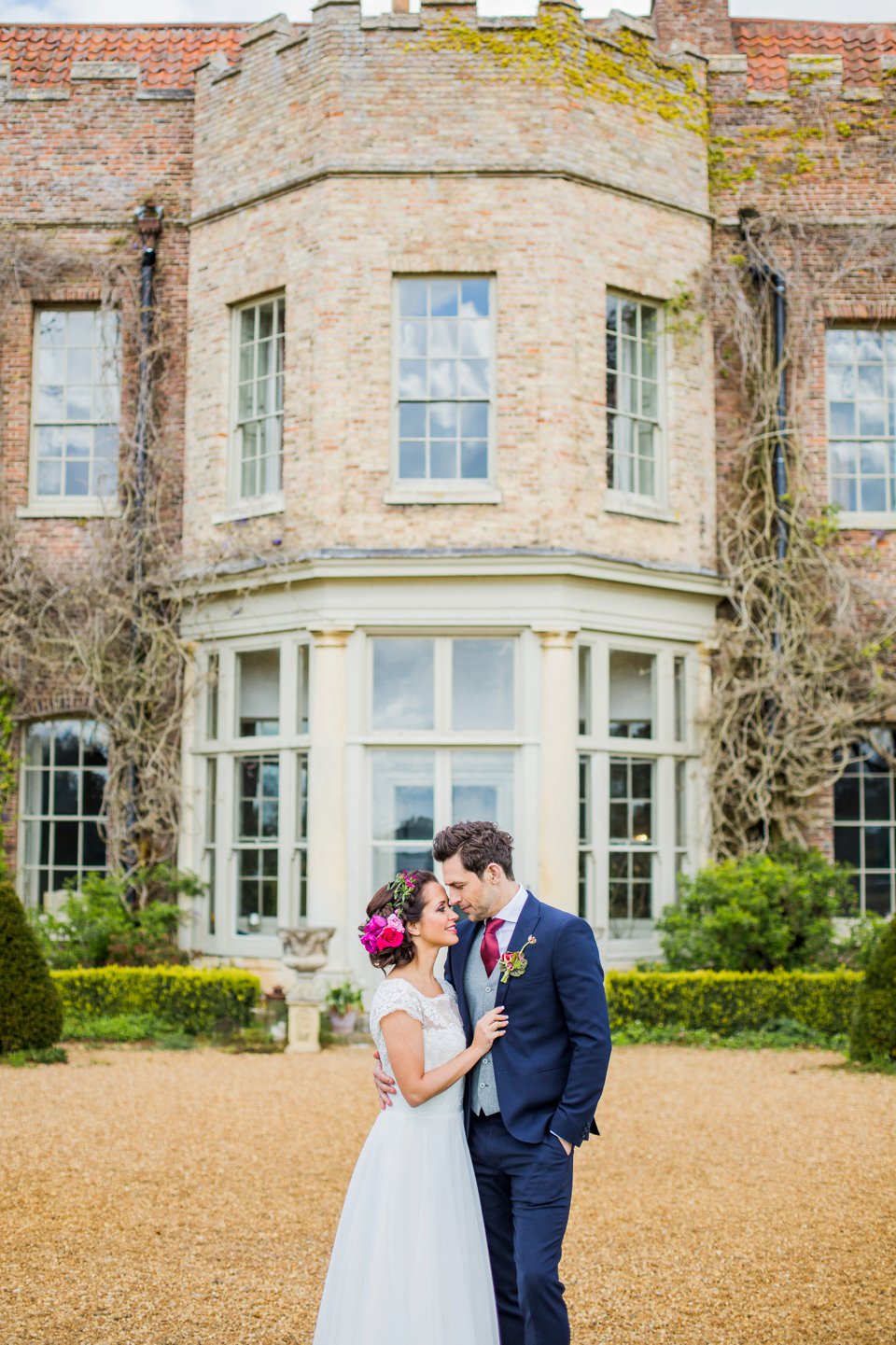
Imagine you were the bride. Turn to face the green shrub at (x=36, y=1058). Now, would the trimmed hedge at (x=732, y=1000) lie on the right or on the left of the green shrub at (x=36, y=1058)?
right

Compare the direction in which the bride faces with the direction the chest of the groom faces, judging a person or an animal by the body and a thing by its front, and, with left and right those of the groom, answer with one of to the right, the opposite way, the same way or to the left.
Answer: to the left

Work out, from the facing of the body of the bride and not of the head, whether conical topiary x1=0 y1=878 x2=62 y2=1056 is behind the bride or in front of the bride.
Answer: behind

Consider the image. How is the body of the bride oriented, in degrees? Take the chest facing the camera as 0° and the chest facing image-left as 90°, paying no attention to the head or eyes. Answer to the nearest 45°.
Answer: approximately 315°

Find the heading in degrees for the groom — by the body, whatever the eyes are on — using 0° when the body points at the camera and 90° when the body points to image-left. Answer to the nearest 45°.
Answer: approximately 45°

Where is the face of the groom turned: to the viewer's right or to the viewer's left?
to the viewer's left

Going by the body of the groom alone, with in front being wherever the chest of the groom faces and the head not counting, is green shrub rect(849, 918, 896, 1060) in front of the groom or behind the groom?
behind

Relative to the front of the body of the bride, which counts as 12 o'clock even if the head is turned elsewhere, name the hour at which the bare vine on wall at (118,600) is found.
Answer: The bare vine on wall is roughly at 7 o'clock from the bride.

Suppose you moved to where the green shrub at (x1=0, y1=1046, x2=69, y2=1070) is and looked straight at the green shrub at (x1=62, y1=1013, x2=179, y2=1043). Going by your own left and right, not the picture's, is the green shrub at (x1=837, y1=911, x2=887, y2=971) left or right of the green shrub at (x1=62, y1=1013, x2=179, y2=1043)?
right

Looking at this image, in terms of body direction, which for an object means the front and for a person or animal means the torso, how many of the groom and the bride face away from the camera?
0

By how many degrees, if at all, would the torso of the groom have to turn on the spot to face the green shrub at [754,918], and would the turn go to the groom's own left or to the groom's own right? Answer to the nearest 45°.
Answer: approximately 135° to the groom's own right

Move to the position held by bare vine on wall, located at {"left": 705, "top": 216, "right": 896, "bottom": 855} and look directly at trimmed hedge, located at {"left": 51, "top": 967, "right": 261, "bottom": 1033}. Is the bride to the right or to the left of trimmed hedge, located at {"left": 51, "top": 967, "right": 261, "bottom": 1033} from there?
left
